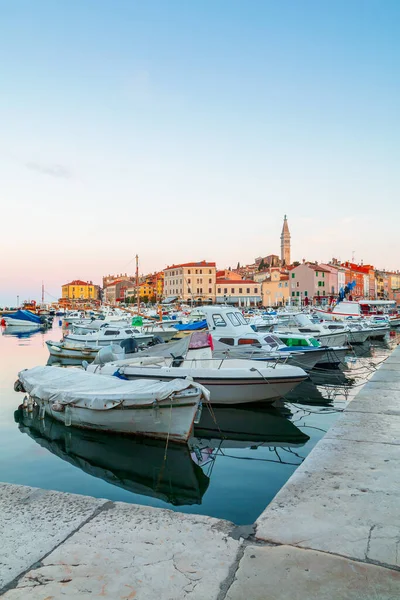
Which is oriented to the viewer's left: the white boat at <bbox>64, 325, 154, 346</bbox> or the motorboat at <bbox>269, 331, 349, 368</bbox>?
the white boat

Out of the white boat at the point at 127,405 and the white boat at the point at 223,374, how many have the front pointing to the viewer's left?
0

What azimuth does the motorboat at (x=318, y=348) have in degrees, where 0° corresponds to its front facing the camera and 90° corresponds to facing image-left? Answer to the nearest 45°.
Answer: approximately 270°

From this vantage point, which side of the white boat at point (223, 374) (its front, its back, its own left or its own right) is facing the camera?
right

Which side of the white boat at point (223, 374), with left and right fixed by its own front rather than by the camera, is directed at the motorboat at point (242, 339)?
left

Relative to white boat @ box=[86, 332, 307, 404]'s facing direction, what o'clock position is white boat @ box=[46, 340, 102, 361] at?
white boat @ box=[46, 340, 102, 361] is roughly at 8 o'clock from white boat @ box=[86, 332, 307, 404].

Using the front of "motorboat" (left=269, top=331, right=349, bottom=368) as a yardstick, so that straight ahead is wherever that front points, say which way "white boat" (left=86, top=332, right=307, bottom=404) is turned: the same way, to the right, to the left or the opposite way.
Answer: the same way

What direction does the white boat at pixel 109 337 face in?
to the viewer's left

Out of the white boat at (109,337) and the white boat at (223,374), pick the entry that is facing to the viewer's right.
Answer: the white boat at (223,374)

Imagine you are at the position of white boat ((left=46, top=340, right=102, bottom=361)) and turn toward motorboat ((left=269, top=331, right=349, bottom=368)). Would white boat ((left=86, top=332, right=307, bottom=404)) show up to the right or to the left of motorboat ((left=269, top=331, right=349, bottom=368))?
right

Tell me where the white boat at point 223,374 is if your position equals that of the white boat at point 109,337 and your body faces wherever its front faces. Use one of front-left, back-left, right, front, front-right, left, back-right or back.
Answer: left

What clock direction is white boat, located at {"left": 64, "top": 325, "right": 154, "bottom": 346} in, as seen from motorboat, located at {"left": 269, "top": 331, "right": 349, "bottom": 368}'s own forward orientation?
The white boat is roughly at 7 o'clock from the motorboat.

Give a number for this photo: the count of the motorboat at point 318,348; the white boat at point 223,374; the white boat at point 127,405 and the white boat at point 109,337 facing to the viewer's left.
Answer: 1
